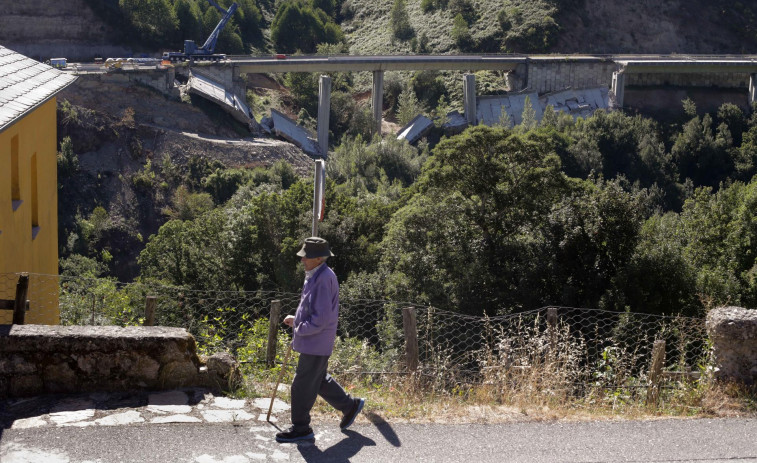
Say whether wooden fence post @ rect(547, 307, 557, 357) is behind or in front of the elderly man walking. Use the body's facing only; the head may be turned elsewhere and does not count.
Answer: behind

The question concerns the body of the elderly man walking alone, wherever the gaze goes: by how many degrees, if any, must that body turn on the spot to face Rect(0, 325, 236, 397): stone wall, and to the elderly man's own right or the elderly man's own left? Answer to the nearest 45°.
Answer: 0° — they already face it

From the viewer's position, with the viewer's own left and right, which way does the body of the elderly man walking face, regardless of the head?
facing to the left of the viewer

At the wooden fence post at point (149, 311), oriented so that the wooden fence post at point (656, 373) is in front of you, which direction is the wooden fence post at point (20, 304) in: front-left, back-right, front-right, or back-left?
back-right

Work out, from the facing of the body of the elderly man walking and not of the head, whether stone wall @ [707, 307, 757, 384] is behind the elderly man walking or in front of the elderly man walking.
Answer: behind
